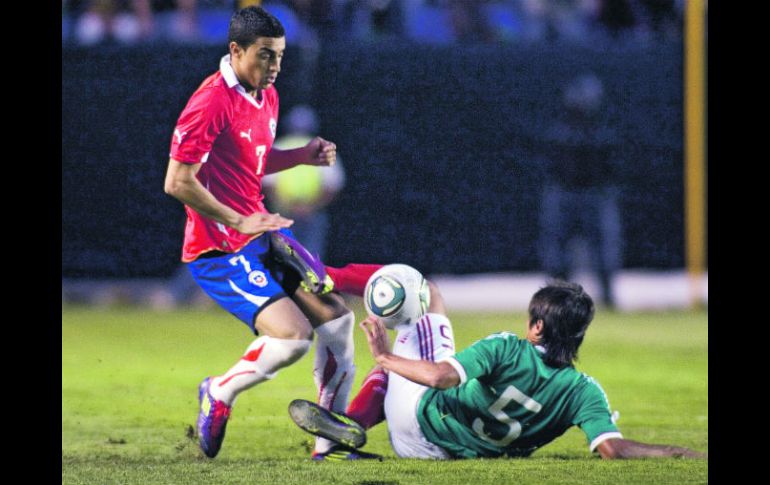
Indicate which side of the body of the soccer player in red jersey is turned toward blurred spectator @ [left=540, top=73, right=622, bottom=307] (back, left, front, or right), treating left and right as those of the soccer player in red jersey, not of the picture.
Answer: left

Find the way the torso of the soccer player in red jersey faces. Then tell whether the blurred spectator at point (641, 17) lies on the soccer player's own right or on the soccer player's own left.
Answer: on the soccer player's own left

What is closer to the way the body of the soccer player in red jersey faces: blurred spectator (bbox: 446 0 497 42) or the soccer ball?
the soccer ball

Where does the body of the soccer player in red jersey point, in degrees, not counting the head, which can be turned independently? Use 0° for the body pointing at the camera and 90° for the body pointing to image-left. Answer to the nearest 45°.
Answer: approximately 315°

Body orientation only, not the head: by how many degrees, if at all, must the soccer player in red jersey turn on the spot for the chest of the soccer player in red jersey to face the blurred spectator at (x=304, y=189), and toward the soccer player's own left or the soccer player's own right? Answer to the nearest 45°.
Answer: approximately 135° to the soccer player's own left

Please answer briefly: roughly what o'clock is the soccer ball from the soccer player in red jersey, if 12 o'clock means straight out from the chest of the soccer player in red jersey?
The soccer ball is roughly at 11 o'clock from the soccer player in red jersey.

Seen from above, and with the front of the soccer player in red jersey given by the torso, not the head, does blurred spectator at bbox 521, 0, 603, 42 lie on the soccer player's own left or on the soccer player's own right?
on the soccer player's own left

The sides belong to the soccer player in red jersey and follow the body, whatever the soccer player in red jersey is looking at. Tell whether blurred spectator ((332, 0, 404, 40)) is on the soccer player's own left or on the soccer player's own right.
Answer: on the soccer player's own left

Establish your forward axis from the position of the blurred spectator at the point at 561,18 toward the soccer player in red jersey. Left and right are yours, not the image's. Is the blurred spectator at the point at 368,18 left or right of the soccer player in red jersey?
right
